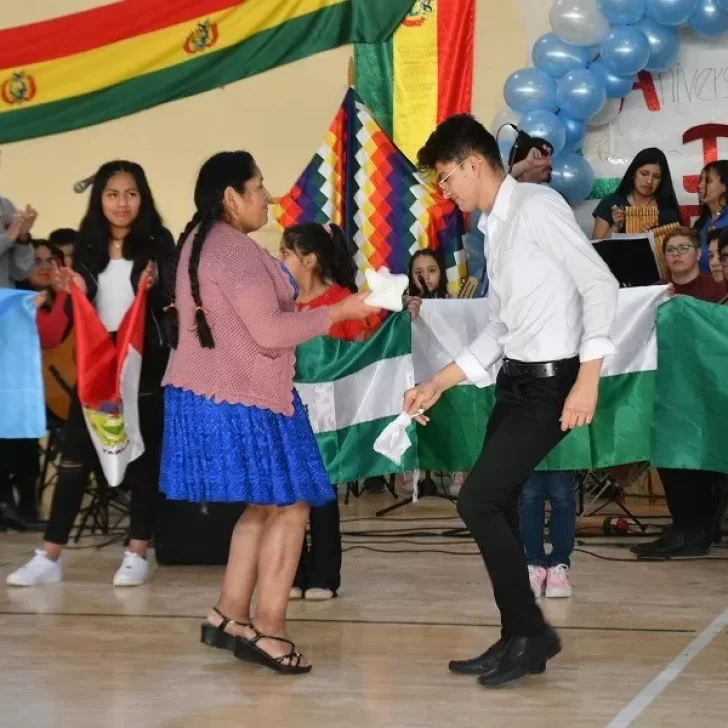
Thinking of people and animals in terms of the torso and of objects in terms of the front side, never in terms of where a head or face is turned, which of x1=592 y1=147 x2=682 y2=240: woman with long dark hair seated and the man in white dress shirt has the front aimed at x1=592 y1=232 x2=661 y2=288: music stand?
the woman with long dark hair seated

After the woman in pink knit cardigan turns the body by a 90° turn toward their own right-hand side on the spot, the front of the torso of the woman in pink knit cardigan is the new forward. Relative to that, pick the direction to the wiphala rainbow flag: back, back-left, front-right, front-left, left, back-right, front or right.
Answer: back

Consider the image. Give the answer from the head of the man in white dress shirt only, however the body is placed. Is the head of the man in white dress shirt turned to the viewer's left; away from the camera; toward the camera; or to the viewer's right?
to the viewer's left

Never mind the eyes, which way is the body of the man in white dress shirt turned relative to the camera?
to the viewer's left

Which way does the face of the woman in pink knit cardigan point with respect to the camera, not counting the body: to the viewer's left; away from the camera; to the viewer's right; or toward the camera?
to the viewer's right

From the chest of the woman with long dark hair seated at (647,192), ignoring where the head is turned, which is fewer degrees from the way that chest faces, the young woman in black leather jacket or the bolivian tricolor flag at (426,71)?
the young woman in black leather jacket

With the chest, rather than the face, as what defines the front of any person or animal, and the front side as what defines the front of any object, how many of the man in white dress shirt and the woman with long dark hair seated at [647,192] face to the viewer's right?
0

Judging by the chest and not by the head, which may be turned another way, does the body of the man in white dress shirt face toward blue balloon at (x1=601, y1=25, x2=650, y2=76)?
no

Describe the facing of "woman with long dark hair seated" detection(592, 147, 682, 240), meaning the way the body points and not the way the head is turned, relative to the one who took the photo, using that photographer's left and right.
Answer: facing the viewer

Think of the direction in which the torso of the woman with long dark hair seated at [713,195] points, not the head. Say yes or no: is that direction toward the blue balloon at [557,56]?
no

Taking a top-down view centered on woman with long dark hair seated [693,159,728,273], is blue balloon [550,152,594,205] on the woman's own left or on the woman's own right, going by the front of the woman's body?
on the woman's own right

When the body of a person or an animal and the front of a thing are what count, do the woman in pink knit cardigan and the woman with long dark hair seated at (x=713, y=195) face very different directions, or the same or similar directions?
very different directions

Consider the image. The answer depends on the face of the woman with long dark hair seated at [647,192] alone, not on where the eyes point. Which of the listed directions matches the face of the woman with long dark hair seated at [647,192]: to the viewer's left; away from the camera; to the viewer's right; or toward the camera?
toward the camera

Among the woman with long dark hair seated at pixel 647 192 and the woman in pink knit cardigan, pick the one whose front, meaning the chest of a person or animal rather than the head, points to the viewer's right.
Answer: the woman in pink knit cardigan

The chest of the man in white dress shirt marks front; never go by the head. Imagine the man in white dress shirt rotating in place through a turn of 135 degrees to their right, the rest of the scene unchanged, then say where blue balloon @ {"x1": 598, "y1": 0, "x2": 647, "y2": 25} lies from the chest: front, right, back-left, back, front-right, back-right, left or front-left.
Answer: front-left

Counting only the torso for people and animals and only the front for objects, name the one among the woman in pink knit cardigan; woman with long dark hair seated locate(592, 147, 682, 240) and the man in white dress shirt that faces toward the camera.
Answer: the woman with long dark hair seated

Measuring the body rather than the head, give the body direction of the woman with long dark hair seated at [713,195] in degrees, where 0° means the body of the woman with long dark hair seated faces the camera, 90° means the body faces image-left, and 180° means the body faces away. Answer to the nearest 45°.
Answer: approximately 45°
